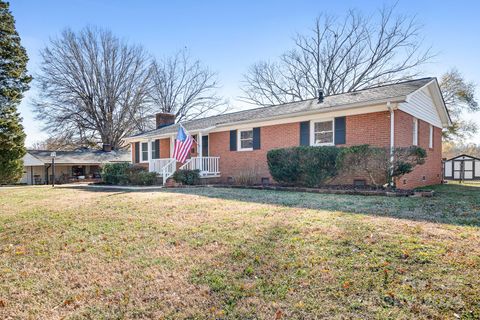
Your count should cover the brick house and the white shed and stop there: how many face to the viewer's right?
0

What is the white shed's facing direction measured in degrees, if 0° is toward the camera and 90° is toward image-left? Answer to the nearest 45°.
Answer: approximately 0°

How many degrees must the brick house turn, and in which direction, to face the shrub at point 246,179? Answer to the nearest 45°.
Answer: approximately 45° to its right

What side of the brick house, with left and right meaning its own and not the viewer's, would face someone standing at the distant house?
right

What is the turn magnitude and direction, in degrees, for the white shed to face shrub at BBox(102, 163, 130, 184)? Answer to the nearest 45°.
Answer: approximately 45° to its right

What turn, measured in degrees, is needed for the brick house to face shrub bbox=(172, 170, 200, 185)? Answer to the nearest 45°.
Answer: approximately 45° to its right

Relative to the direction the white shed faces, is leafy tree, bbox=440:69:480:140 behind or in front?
behind

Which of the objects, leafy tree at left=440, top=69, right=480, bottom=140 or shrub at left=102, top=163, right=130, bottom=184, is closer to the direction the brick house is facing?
the shrub

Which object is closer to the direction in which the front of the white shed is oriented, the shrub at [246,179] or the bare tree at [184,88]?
the shrub

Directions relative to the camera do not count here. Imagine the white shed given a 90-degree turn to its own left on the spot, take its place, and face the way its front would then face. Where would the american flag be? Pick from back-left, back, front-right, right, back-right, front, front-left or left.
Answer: back-right
